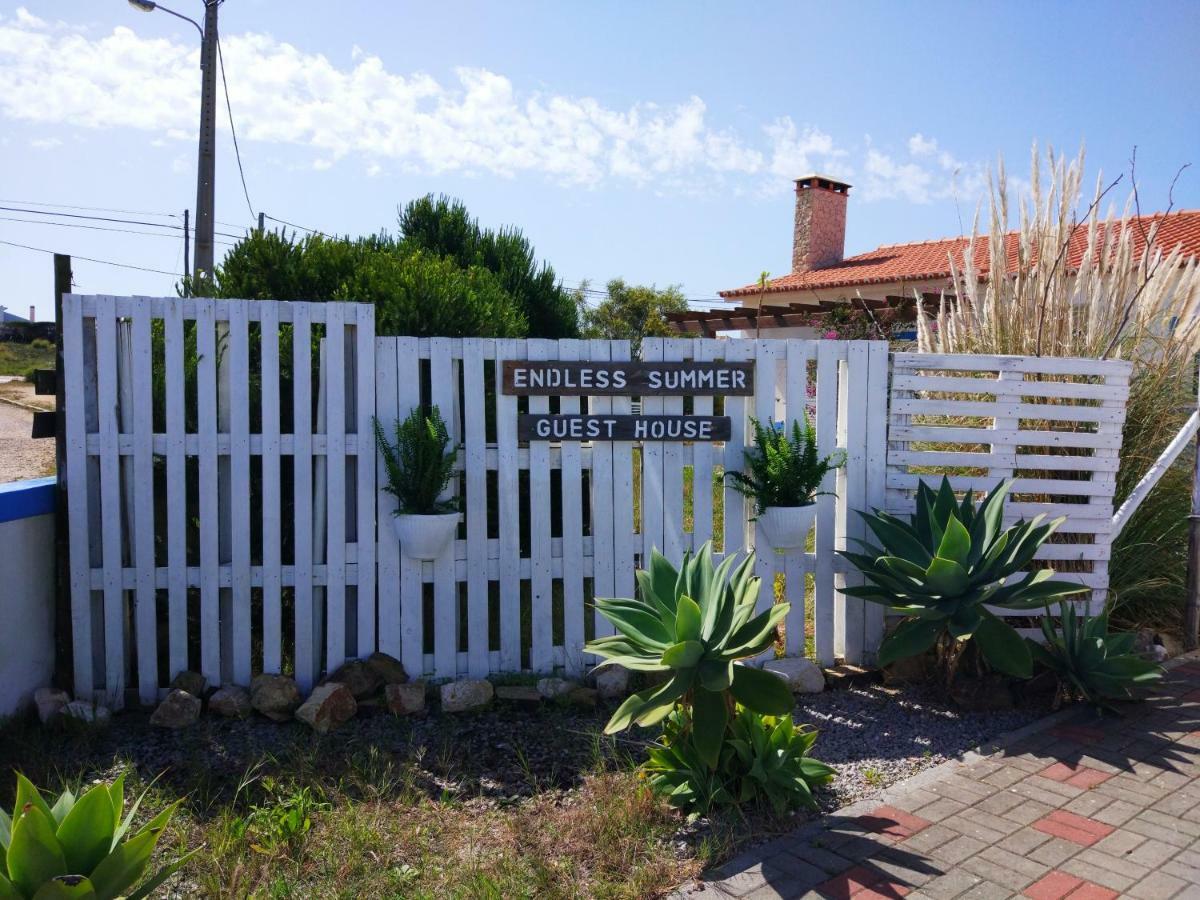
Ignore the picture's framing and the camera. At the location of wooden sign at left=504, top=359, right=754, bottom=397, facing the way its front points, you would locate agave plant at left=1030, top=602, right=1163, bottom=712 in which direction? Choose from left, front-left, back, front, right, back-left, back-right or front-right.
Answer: left

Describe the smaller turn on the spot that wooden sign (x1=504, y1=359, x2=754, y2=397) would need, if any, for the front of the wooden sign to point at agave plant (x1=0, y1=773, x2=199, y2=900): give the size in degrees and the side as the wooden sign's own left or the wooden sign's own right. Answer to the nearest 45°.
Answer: approximately 45° to the wooden sign's own right

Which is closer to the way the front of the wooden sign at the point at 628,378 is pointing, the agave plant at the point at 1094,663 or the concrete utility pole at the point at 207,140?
the agave plant

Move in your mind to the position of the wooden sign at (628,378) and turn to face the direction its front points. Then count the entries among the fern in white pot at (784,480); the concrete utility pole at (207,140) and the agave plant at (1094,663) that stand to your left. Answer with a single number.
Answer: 2

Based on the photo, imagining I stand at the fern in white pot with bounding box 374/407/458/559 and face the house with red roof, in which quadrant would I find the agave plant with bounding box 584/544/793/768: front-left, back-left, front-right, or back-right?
back-right

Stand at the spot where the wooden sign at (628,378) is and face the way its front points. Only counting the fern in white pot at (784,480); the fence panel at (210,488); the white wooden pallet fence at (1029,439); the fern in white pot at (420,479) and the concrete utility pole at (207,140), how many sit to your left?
2

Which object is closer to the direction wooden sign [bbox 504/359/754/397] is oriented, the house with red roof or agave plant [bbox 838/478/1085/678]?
the agave plant

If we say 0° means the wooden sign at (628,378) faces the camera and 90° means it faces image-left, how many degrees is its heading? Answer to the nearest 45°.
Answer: approximately 0°

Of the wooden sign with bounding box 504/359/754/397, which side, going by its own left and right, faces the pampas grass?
left

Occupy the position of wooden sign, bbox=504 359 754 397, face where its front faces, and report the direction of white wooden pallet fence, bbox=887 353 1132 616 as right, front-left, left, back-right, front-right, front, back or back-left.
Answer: left

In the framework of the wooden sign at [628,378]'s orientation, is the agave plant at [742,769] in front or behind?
in front

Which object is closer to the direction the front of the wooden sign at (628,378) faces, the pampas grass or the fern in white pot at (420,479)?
the fern in white pot

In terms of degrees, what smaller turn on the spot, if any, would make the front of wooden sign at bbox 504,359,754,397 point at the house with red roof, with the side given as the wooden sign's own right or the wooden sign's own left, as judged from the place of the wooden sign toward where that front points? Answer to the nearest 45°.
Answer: approximately 180°

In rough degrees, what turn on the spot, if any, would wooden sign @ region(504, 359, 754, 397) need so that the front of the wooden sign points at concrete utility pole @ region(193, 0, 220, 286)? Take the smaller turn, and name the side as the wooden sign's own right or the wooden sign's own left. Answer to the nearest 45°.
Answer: approximately 135° to the wooden sign's own right

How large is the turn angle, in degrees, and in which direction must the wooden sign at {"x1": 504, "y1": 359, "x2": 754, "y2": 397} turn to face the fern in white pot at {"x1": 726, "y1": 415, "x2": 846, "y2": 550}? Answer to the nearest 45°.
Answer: approximately 90° to its left
